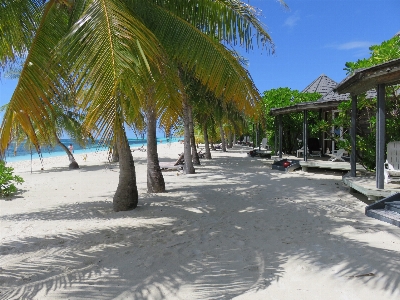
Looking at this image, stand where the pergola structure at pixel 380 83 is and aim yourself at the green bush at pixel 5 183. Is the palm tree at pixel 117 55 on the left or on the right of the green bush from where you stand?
left

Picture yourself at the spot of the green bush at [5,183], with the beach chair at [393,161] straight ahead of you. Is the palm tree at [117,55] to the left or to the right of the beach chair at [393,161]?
right

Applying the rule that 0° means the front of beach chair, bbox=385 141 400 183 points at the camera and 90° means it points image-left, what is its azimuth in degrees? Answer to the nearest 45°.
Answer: approximately 45°

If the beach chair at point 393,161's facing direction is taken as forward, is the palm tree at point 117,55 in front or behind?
in front

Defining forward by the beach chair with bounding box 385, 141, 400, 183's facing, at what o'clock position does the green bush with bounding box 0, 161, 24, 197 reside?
The green bush is roughly at 1 o'clock from the beach chair.
